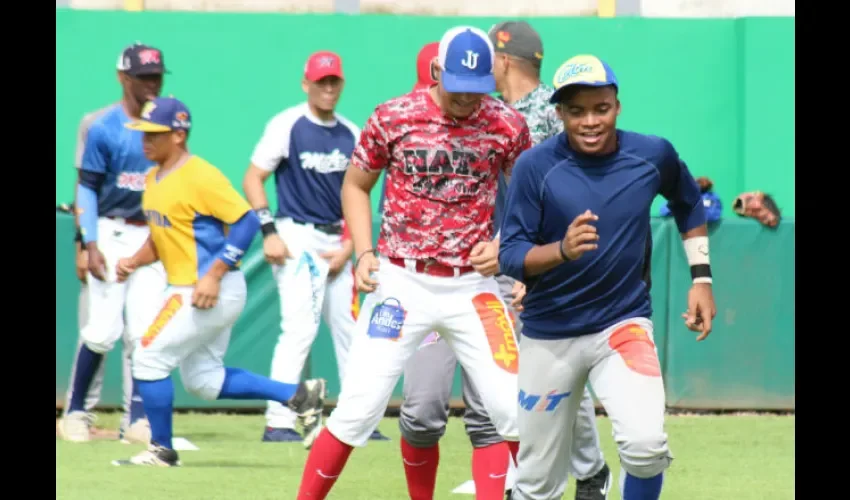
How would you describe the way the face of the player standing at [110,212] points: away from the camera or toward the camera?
toward the camera

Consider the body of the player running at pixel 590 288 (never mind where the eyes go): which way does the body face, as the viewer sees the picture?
toward the camera

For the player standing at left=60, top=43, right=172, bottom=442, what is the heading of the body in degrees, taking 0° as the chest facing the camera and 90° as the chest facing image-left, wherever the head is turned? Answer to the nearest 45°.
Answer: approximately 315°

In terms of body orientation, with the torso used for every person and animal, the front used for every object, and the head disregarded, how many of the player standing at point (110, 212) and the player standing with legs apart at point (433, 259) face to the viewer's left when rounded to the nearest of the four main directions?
0
